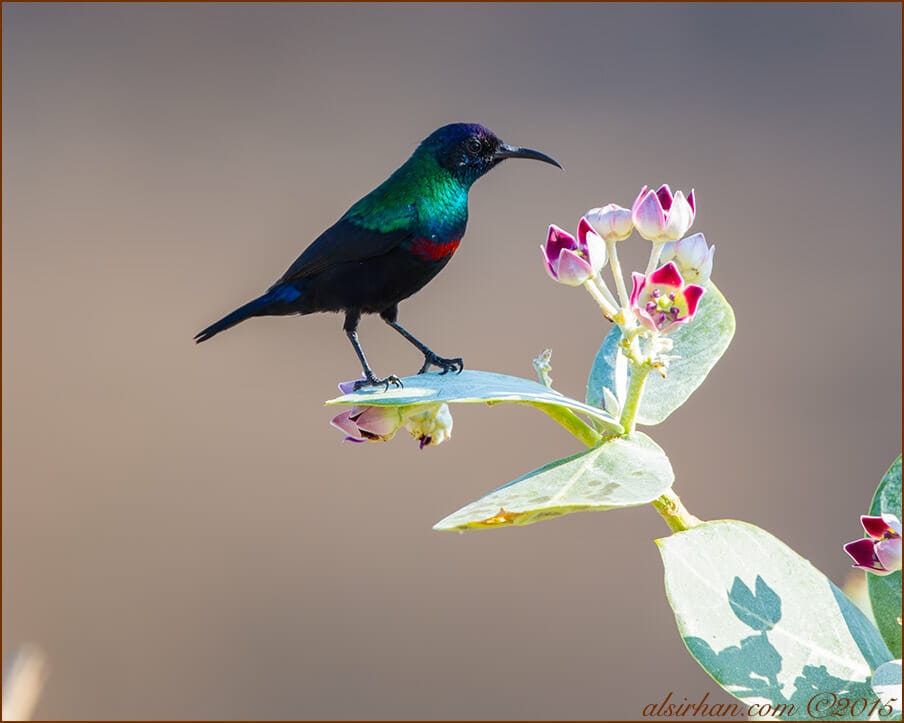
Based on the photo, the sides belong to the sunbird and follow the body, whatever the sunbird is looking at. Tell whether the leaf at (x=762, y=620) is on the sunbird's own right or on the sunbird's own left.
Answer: on the sunbird's own right

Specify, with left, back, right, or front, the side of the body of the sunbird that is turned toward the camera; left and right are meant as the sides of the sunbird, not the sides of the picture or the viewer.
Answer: right
